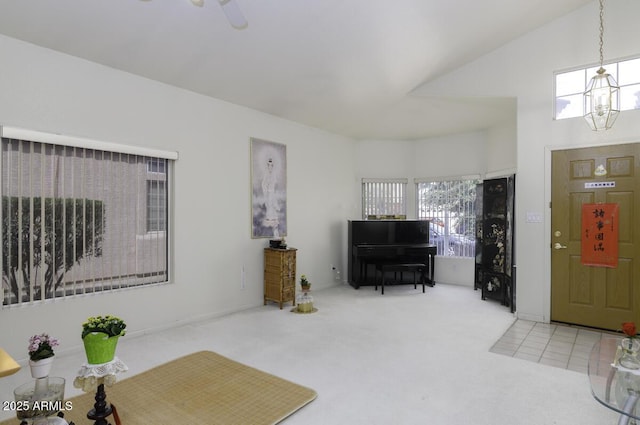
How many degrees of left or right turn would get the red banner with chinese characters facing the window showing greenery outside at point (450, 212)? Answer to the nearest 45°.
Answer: approximately 135° to its right

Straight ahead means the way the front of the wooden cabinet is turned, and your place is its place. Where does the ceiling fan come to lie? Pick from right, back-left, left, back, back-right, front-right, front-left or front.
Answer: front-right

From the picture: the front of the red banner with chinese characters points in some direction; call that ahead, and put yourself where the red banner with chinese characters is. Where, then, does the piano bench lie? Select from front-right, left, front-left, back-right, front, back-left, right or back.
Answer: right

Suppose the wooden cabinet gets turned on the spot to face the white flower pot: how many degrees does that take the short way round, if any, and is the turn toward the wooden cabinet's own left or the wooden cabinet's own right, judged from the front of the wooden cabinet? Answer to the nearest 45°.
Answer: approximately 45° to the wooden cabinet's own right

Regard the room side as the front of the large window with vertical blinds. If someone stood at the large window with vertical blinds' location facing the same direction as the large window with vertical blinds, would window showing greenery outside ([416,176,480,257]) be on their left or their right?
on their left

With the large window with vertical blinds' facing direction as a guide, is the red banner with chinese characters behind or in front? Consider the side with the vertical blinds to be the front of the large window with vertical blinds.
in front

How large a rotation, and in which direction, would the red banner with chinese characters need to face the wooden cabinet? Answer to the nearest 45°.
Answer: approximately 45° to its right

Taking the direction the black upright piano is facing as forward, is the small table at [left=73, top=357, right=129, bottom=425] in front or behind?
in front

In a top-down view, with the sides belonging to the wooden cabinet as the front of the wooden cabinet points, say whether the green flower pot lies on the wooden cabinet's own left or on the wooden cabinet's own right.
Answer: on the wooden cabinet's own right

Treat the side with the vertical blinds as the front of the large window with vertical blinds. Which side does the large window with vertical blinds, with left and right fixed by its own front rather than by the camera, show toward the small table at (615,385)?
front

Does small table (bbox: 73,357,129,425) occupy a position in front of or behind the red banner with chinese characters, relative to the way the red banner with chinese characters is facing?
in front

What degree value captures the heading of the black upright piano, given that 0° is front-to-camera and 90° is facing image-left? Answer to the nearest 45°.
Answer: approximately 0°

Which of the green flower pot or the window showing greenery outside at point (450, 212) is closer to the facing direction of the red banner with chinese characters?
the green flower pot

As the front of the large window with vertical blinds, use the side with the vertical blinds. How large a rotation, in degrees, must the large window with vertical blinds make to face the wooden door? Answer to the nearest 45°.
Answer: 0° — it already faces it

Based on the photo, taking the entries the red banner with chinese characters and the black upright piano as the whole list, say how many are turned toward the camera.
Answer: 2
